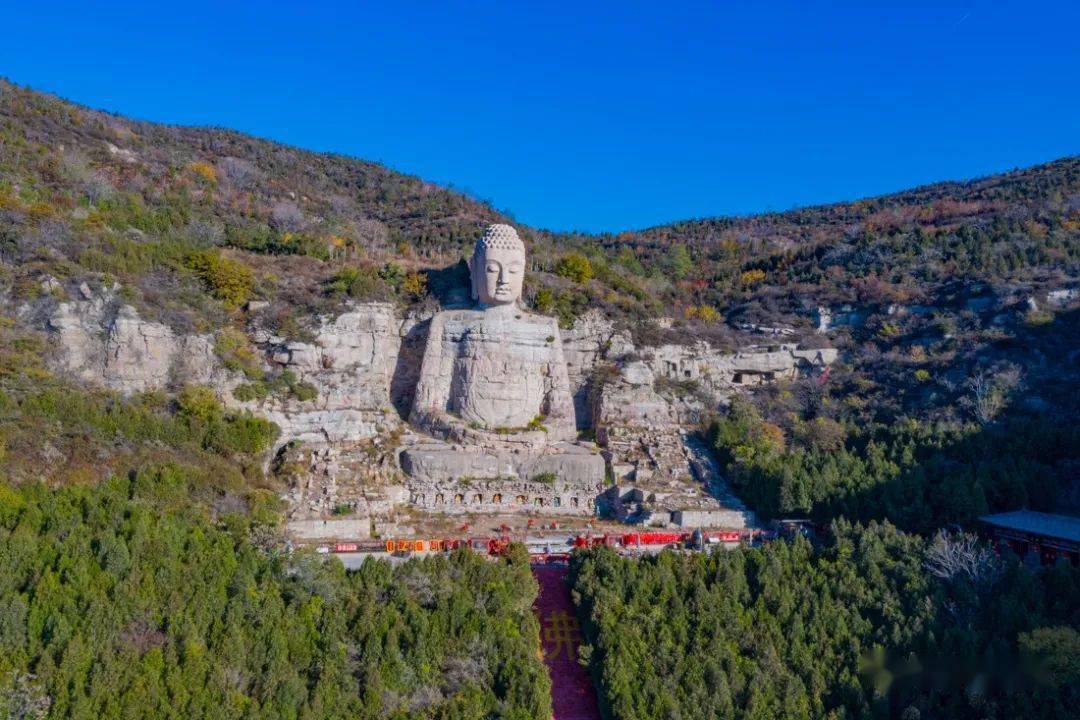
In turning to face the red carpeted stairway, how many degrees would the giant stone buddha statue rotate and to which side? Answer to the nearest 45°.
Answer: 0° — it already faces it

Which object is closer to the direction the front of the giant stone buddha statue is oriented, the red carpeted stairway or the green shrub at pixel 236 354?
the red carpeted stairway

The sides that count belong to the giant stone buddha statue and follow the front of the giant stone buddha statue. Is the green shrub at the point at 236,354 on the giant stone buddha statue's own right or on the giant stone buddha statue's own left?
on the giant stone buddha statue's own right

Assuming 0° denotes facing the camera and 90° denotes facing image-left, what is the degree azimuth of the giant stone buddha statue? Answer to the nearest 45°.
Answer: approximately 0°
